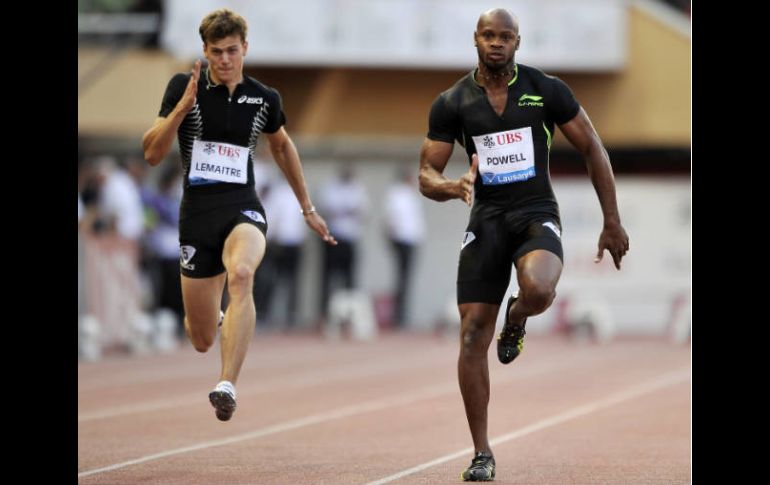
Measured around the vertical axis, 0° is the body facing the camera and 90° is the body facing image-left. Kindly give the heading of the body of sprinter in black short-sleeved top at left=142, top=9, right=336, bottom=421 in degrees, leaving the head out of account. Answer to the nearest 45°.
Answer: approximately 0°
